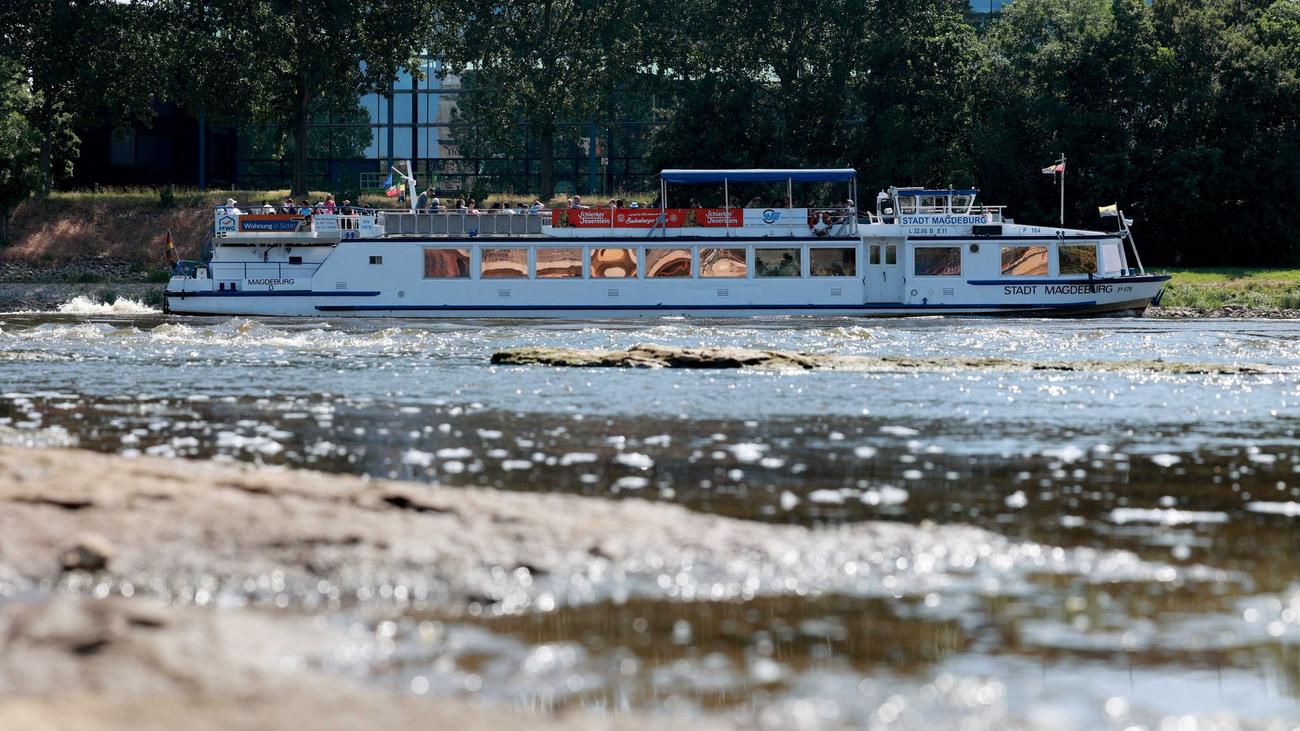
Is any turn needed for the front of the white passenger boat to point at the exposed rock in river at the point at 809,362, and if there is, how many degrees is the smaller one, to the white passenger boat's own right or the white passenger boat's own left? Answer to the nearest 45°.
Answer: approximately 90° to the white passenger boat's own right

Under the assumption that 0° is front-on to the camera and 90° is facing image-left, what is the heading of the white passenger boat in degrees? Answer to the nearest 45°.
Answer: approximately 270°
